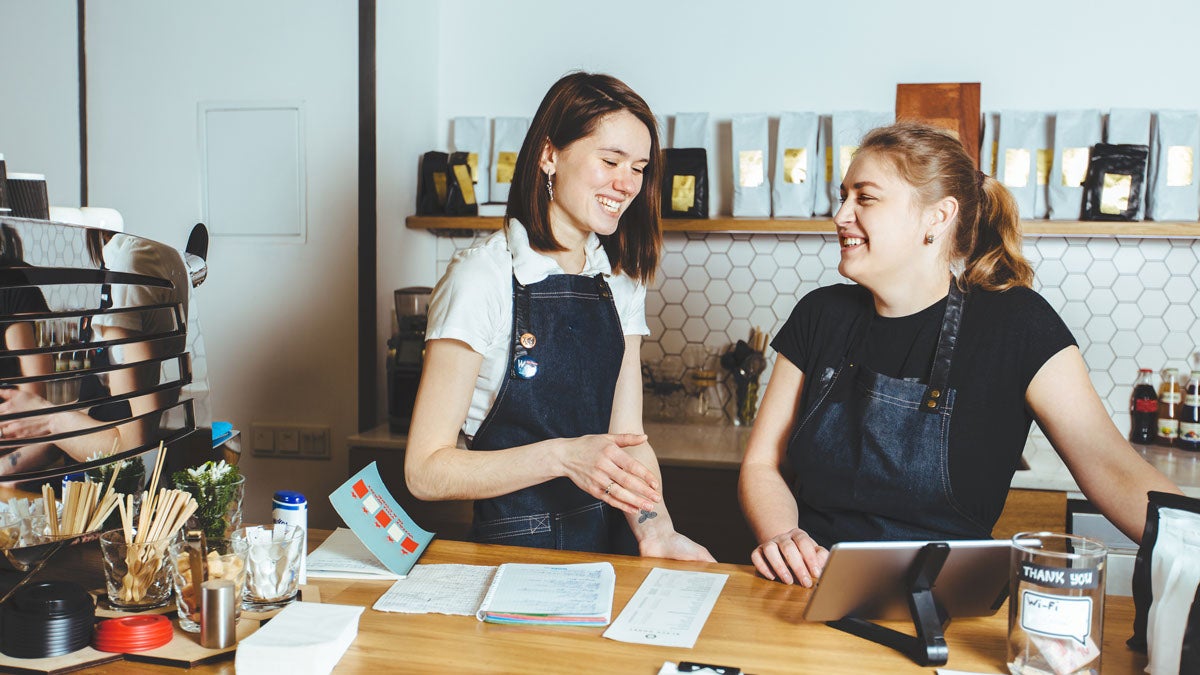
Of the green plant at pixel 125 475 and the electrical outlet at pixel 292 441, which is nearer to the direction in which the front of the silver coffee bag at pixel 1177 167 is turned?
the green plant

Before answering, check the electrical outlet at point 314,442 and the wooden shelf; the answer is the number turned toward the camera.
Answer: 2

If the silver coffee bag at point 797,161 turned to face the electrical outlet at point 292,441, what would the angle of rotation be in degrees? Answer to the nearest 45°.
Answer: approximately 90° to its right

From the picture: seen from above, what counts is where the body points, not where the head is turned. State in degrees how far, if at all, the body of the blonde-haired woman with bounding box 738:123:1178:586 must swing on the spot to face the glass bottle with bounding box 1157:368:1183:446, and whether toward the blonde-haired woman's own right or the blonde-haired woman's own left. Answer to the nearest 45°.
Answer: approximately 180°

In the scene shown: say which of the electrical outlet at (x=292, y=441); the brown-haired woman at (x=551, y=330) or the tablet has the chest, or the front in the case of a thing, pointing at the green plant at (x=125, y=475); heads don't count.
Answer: the electrical outlet

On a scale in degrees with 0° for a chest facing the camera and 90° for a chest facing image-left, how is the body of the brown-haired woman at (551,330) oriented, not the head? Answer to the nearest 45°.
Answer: approximately 315°

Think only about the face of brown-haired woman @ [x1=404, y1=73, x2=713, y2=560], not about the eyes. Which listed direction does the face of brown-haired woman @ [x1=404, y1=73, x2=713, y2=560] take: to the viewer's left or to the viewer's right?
to the viewer's right
